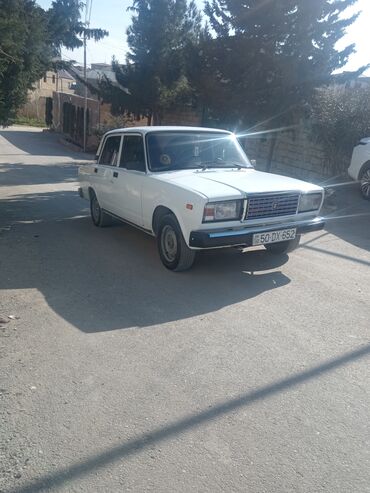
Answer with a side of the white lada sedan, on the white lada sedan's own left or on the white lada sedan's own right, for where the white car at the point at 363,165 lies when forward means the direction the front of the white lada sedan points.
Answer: on the white lada sedan's own left

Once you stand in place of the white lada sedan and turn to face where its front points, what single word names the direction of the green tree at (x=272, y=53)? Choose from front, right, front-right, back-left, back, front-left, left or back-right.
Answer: back-left

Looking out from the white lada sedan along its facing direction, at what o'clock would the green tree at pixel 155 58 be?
The green tree is roughly at 7 o'clock from the white lada sedan.
